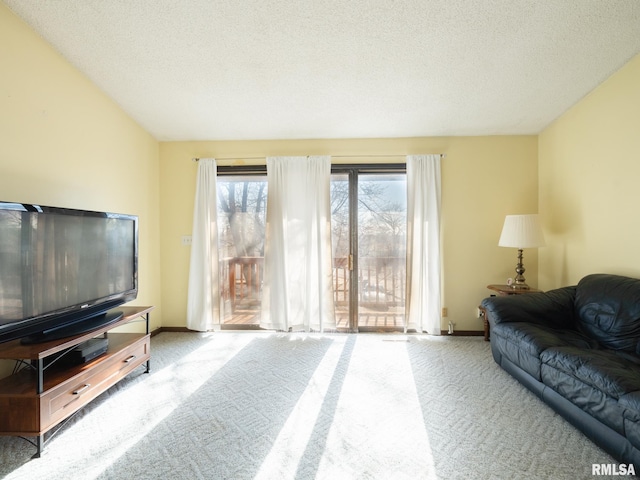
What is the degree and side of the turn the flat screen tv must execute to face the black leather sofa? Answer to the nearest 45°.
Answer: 0° — it already faces it

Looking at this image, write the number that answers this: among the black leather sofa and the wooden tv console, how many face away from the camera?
0

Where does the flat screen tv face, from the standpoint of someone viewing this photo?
facing the viewer and to the right of the viewer

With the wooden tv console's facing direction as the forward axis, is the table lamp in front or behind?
in front

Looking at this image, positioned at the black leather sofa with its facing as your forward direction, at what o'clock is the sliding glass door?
The sliding glass door is roughly at 2 o'clock from the black leather sofa.

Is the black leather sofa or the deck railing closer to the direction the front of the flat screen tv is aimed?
the black leather sofa

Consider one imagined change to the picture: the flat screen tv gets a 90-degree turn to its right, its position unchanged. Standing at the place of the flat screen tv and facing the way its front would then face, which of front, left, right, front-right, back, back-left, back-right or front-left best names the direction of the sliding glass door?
back-left

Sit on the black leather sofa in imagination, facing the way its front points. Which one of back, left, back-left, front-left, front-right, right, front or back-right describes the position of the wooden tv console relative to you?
front

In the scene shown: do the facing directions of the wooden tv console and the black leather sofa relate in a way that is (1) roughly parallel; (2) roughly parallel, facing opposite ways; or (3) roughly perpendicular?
roughly parallel, facing opposite ways

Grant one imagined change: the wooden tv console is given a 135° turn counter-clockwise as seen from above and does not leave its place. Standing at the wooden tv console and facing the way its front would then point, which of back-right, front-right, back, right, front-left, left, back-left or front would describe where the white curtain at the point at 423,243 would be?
right

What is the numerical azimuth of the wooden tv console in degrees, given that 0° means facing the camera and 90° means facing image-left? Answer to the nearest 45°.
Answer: approximately 315°

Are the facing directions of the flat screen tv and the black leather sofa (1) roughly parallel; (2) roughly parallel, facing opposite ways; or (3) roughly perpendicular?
roughly parallel, facing opposite ways

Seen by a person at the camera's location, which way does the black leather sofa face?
facing the viewer and to the left of the viewer

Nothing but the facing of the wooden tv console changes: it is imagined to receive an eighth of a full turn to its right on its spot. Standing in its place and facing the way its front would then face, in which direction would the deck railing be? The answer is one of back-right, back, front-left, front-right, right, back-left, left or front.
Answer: left

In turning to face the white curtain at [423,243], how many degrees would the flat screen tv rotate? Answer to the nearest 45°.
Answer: approximately 45° to its left

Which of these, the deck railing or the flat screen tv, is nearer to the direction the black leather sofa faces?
the flat screen tv

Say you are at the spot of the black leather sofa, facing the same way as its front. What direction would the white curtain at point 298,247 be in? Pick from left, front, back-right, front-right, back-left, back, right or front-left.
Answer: front-right

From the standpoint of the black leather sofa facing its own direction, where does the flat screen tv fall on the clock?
The flat screen tv is roughly at 12 o'clock from the black leather sofa.
